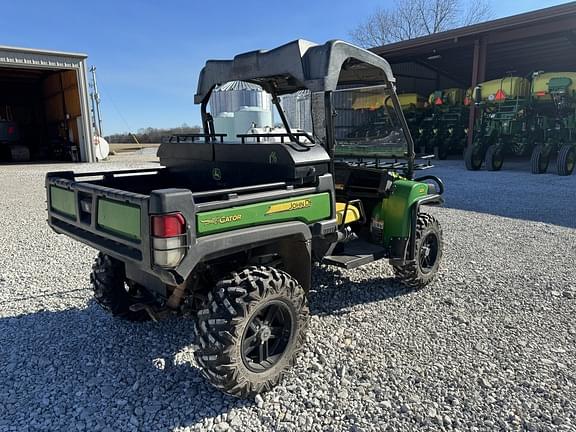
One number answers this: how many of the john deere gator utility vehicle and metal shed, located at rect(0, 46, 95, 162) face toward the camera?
1

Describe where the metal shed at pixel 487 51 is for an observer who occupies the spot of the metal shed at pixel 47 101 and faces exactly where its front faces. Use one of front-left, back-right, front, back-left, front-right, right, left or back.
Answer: front-left

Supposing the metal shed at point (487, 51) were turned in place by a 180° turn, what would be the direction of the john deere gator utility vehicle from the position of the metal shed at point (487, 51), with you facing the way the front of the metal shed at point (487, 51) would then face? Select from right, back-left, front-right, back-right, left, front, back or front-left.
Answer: back-right

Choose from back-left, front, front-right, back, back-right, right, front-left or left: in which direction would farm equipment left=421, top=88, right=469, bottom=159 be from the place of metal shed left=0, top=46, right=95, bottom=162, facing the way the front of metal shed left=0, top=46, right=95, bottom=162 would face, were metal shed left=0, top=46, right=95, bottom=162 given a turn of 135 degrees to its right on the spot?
back

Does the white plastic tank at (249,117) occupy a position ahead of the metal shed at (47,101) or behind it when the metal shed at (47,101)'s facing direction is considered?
ahead

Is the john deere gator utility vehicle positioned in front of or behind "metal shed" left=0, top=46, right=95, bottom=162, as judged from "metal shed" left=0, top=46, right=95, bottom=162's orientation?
in front

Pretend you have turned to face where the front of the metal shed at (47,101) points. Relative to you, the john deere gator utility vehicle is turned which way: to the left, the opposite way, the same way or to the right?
to the left

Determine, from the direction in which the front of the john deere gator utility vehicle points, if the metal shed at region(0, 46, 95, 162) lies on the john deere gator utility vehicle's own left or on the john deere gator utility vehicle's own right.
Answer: on the john deere gator utility vehicle's own left

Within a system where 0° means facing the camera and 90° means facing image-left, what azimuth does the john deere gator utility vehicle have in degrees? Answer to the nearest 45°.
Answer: approximately 225°

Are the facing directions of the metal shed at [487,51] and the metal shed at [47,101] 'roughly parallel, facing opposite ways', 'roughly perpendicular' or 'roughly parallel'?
roughly perpendicular

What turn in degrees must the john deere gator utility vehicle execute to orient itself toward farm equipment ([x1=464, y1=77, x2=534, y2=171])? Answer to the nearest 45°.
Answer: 0° — it already faces it

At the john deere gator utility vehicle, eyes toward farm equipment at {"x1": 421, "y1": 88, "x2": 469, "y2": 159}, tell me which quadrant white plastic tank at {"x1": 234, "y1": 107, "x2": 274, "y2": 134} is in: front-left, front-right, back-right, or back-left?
front-left

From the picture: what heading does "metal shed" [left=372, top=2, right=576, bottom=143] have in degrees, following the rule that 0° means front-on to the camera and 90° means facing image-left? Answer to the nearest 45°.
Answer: approximately 45°

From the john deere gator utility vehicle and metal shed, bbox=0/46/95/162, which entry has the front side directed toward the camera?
the metal shed

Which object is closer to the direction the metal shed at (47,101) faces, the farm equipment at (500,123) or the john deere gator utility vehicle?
the john deere gator utility vehicle

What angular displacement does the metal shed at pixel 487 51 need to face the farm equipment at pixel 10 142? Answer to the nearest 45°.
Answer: approximately 45° to its right

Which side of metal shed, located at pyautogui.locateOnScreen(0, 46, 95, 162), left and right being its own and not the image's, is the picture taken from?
front
